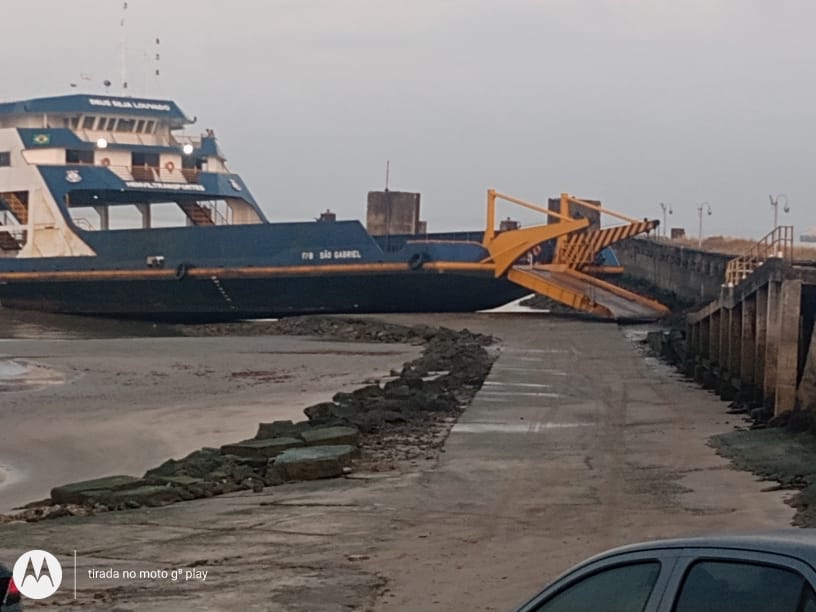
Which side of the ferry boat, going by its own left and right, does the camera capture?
right

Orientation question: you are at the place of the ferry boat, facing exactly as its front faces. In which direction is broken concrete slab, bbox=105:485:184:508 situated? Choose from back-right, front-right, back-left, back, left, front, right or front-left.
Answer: right

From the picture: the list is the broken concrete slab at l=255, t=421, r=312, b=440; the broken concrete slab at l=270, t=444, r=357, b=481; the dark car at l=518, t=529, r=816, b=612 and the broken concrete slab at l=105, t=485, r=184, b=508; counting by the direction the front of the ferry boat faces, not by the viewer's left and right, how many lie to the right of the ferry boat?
4

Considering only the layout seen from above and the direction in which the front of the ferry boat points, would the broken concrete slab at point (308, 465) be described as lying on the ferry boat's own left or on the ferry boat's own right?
on the ferry boat's own right

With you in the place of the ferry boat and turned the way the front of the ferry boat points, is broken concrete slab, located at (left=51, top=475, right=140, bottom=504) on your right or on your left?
on your right

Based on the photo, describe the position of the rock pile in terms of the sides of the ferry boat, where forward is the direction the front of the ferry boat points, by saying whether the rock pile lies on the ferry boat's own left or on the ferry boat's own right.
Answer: on the ferry boat's own right

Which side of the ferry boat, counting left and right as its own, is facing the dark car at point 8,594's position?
right

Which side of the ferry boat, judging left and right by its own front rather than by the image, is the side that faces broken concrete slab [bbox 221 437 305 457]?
right

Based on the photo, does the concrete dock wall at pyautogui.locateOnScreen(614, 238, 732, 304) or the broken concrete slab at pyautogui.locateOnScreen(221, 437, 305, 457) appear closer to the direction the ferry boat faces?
the concrete dock wall

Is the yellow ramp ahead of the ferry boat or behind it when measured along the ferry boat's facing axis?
ahead
